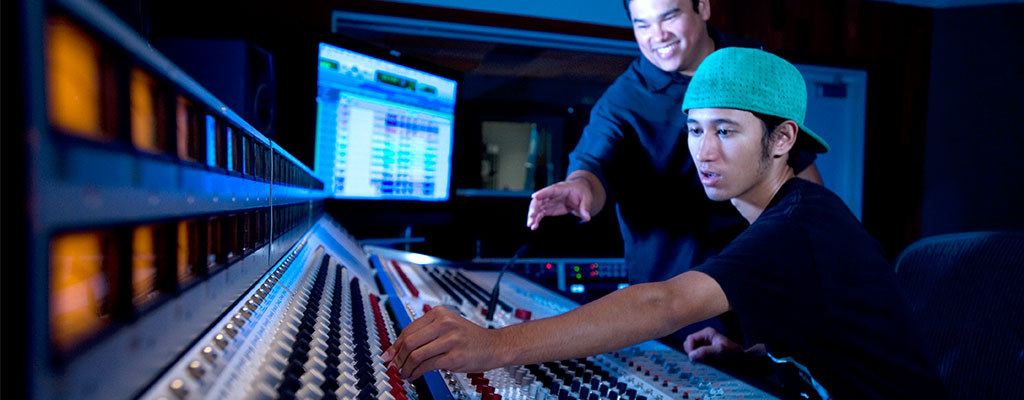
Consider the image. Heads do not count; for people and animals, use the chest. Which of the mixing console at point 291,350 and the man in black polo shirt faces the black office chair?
the mixing console

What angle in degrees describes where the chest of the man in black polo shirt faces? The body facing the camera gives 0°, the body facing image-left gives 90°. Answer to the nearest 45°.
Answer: approximately 45°

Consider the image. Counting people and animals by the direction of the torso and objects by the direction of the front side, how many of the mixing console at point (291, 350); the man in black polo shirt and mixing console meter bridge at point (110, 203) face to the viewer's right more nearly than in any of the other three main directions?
2

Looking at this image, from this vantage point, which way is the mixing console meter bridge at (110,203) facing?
to the viewer's right

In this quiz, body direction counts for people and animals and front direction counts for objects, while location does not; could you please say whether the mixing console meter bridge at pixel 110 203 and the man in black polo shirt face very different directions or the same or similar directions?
very different directions

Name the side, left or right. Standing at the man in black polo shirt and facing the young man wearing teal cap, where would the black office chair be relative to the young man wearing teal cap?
left

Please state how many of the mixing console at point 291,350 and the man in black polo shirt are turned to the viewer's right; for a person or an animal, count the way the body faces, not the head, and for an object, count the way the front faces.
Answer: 1

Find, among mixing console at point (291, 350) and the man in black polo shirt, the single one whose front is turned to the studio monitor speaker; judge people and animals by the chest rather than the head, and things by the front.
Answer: the man in black polo shirt

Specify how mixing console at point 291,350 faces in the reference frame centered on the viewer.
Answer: facing to the right of the viewer

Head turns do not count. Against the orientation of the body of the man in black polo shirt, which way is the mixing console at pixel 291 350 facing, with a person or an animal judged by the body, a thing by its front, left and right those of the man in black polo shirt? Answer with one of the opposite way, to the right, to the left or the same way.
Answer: the opposite way

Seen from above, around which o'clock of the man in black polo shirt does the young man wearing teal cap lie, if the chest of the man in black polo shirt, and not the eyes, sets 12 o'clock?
The young man wearing teal cap is roughly at 10 o'clock from the man in black polo shirt.
